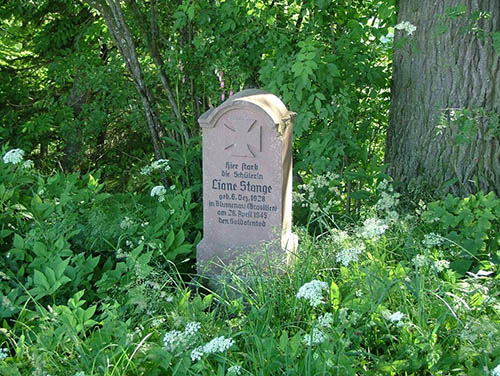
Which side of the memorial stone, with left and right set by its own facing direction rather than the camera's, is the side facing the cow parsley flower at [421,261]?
left

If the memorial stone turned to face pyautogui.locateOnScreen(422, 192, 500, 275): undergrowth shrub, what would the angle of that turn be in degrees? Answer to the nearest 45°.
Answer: approximately 135° to its left

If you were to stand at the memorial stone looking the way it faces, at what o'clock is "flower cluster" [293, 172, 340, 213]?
The flower cluster is roughly at 7 o'clock from the memorial stone.

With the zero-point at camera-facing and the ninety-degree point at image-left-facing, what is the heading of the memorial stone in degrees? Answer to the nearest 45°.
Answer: approximately 45°

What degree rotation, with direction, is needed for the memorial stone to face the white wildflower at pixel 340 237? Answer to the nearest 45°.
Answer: approximately 90° to its left

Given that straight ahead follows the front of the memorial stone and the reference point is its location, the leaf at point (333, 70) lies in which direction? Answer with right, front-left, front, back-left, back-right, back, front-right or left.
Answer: back

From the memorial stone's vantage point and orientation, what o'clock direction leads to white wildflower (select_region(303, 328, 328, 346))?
The white wildflower is roughly at 10 o'clock from the memorial stone.

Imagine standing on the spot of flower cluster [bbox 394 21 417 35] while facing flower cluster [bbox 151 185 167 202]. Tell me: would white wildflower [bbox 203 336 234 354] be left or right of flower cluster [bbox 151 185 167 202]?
left

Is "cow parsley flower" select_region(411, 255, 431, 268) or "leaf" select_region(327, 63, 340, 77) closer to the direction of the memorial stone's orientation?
the cow parsley flower

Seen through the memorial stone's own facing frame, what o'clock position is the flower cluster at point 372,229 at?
The flower cluster is roughly at 9 o'clock from the memorial stone.

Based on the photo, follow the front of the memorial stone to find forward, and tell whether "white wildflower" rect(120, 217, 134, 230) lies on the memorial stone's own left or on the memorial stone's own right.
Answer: on the memorial stone's own right

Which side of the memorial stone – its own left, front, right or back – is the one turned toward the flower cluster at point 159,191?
right

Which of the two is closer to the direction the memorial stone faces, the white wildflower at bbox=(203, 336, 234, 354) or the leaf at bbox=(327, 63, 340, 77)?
the white wildflower

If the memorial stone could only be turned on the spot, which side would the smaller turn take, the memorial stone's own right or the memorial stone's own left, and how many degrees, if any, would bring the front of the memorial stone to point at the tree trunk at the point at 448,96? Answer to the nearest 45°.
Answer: approximately 180°

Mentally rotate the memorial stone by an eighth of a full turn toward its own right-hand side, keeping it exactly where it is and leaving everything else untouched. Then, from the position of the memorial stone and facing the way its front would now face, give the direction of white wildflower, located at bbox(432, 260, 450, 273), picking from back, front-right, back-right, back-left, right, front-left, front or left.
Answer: back-left

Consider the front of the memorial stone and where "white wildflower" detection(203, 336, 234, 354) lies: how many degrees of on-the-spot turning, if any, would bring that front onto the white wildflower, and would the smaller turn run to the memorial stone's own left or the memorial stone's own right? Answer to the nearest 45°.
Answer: approximately 45° to the memorial stone's own left

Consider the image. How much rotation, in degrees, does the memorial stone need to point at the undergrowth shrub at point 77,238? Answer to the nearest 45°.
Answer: approximately 45° to its right

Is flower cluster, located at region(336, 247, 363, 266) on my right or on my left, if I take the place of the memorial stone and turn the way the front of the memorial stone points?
on my left
